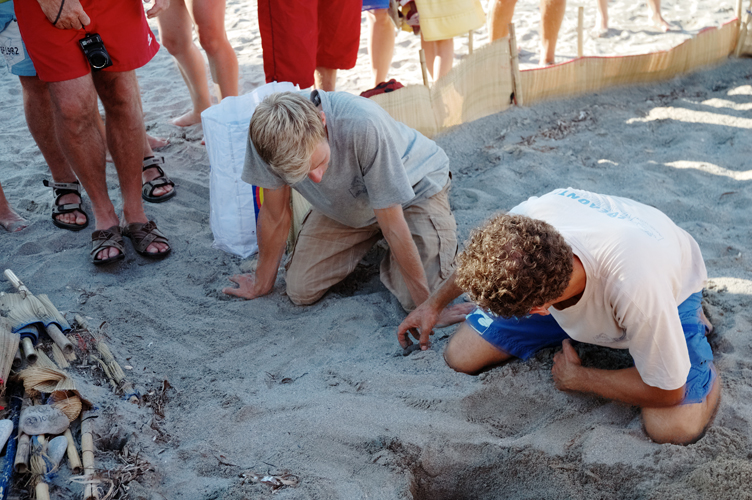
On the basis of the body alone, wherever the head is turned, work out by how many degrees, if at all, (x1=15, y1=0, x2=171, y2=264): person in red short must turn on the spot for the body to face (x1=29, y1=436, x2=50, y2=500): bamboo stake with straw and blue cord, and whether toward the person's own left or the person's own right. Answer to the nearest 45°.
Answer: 0° — they already face it

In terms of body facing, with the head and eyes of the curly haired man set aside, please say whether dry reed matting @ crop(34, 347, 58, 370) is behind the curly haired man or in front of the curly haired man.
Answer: in front

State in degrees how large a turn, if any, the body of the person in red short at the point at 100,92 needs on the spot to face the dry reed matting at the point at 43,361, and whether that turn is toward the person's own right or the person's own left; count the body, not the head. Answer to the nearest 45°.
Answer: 0° — they already face it

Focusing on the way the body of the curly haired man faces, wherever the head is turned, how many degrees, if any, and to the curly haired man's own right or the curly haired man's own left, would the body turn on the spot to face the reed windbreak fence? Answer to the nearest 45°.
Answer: approximately 135° to the curly haired man's own right

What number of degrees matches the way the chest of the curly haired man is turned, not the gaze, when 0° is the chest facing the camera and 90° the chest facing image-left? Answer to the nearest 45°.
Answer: approximately 45°

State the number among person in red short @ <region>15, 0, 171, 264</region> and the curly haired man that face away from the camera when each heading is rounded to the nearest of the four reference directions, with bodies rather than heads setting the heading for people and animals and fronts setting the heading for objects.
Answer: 0

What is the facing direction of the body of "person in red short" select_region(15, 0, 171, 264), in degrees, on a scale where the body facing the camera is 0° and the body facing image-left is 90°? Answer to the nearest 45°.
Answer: approximately 0°

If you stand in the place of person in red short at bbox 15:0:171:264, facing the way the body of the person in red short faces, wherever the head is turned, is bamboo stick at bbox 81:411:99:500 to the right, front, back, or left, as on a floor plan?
front

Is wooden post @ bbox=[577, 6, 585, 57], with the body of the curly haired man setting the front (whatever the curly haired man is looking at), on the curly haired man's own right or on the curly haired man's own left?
on the curly haired man's own right

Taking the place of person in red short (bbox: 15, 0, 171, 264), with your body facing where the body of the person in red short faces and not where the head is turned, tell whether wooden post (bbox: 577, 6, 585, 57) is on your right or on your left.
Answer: on your left
